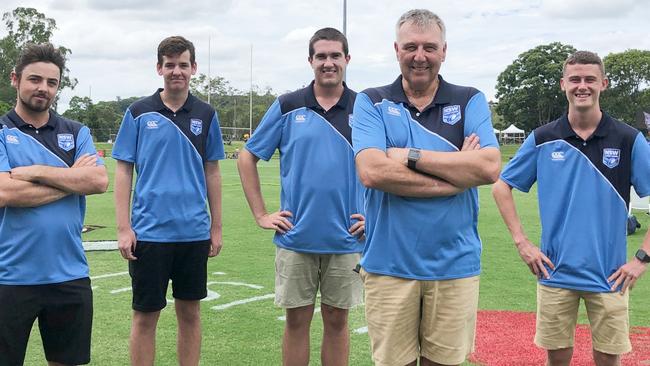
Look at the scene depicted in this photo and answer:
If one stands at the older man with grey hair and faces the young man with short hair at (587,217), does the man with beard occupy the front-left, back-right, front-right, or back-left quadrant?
back-left

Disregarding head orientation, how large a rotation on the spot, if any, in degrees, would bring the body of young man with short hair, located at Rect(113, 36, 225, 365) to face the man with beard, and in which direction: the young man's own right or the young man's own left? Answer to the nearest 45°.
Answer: approximately 45° to the young man's own right

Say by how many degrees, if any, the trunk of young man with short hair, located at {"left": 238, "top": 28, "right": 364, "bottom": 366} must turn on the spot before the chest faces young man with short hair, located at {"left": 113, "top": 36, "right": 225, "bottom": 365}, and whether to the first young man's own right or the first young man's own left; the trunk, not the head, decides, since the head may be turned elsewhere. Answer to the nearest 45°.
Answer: approximately 90° to the first young man's own right

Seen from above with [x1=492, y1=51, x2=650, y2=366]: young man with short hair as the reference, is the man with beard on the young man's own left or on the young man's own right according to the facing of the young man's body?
on the young man's own right

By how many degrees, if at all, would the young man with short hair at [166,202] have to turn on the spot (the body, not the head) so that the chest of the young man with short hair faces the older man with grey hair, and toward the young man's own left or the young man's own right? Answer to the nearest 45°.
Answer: approximately 45° to the young man's own left

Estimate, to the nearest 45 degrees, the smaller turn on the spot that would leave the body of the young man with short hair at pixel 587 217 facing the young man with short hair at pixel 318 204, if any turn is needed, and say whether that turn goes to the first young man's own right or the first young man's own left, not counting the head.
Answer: approximately 90° to the first young man's own right
